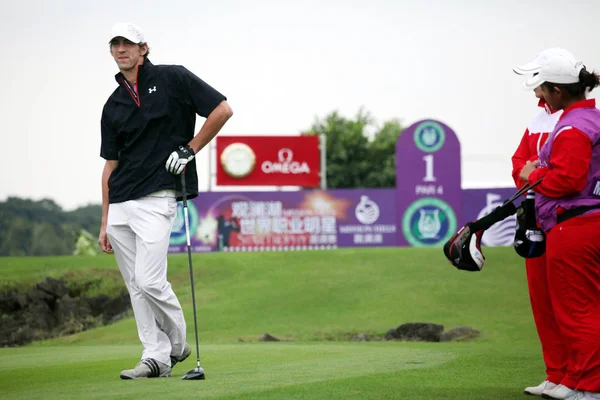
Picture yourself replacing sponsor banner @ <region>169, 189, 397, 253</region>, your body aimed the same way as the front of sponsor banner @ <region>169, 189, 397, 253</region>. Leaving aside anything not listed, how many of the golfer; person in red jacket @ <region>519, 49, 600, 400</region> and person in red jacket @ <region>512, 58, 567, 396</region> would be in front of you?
3

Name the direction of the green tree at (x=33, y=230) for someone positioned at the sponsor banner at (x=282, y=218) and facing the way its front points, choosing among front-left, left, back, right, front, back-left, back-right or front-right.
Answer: right

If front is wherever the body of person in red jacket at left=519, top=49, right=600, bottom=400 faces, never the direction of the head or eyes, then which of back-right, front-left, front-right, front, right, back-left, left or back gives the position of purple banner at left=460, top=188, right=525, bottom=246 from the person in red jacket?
right

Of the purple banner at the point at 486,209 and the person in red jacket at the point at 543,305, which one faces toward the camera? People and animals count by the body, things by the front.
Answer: the purple banner

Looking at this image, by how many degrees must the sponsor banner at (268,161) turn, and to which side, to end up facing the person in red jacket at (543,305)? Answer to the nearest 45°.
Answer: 0° — it already faces them

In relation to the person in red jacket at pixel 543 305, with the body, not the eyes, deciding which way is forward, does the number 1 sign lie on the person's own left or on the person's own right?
on the person's own right

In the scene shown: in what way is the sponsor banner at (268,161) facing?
toward the camera

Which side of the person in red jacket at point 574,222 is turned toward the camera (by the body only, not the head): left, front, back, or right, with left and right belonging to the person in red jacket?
left

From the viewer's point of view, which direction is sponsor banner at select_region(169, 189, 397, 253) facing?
toward the camera

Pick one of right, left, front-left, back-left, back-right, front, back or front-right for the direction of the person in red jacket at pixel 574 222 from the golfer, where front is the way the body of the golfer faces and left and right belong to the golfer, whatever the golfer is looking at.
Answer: left

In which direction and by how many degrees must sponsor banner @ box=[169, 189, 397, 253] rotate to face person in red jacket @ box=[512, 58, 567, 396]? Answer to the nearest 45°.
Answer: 0° — it already faces them

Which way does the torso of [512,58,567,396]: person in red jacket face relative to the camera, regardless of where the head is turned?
to the viewer's left

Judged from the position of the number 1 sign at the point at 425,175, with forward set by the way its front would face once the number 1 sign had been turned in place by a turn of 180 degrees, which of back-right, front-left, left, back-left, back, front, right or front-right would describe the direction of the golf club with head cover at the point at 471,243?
back

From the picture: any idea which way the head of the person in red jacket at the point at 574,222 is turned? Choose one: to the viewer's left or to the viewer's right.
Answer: to the viewer's left
